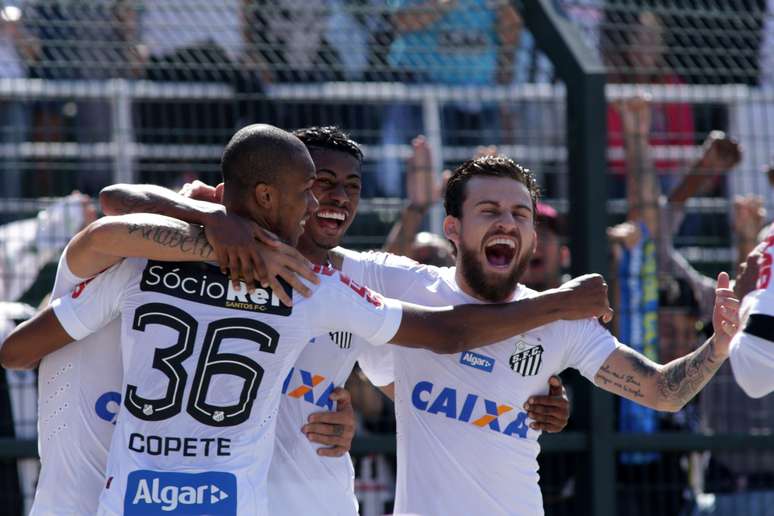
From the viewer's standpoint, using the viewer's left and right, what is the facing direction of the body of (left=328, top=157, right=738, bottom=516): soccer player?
facing the viewer

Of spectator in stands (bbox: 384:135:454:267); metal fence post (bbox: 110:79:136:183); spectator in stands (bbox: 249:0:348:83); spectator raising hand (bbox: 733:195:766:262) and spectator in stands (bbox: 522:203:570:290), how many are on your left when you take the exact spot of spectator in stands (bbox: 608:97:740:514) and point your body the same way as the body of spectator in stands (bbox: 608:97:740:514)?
1

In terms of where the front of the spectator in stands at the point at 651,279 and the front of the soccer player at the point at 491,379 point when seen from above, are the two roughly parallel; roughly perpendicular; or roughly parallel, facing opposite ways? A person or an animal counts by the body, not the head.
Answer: roughly parallel

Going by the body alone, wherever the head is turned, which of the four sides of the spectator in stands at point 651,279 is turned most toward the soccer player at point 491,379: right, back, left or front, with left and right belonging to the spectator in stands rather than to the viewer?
front

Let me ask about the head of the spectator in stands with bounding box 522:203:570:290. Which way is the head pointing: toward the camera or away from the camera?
toward the camera

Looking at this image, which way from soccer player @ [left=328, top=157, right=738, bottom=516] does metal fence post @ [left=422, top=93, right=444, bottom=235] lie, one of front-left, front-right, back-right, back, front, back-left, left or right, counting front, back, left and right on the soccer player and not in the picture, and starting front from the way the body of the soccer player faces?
back

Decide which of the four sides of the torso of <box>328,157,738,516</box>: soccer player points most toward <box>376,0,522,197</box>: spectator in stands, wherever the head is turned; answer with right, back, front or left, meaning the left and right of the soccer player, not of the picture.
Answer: back

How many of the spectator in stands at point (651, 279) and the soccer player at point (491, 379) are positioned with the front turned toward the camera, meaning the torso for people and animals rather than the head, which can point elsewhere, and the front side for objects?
2

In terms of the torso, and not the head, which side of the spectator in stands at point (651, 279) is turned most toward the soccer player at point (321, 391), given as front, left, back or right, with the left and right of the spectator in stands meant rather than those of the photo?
front

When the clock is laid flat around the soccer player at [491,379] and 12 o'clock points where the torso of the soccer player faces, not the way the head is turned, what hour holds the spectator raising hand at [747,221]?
The spectator raising hand is roughly at 7 o'clock from the soccer player.

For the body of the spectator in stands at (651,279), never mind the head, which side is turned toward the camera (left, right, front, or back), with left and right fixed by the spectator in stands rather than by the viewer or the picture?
front

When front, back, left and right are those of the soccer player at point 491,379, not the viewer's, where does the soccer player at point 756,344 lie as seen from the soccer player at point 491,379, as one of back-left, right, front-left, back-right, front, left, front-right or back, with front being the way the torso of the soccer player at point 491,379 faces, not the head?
front-left

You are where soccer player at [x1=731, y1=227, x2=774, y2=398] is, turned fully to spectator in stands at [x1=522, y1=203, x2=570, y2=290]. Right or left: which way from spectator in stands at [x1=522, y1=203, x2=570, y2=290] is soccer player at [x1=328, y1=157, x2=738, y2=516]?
left

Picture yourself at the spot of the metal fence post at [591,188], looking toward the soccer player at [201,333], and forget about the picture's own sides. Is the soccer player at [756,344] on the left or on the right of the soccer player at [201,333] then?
left

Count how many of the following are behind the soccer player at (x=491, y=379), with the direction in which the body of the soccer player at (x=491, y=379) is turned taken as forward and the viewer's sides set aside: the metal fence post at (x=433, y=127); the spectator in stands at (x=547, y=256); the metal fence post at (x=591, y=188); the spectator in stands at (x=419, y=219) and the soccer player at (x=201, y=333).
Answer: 4
